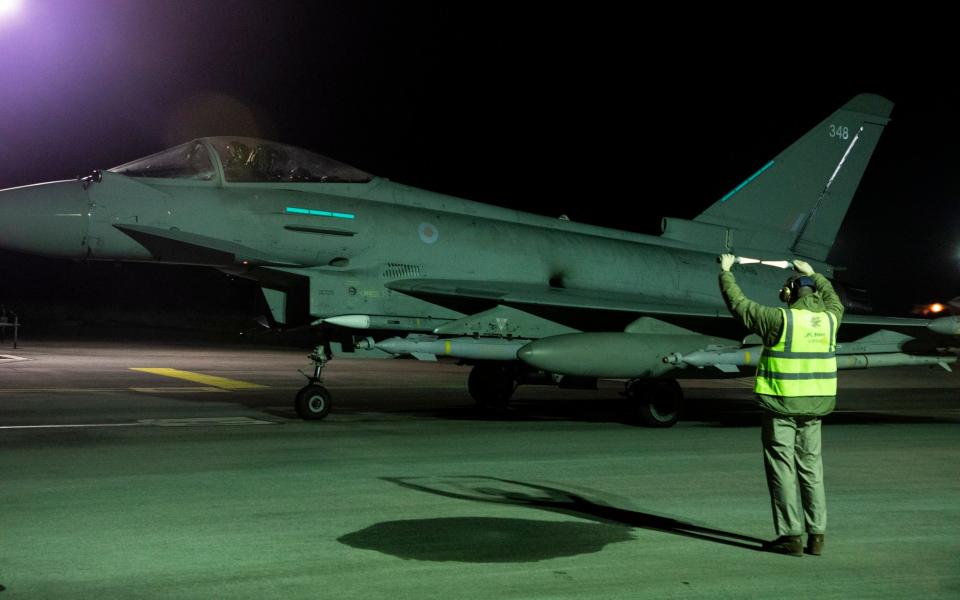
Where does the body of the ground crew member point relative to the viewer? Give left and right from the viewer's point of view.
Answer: facing away from the viewer and to the left of the viewer

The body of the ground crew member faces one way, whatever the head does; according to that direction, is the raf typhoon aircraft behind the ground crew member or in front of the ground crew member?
in front

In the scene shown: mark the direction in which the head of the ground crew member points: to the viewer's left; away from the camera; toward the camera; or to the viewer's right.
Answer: away from the camera
